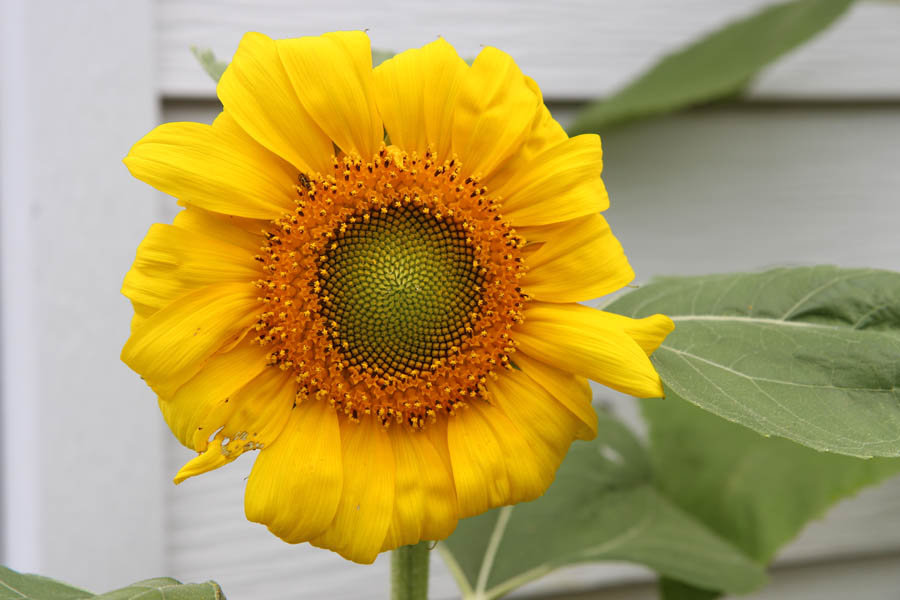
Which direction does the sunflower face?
toward the camera

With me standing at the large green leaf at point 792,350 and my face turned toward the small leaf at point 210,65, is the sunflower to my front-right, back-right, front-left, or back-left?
front-left
